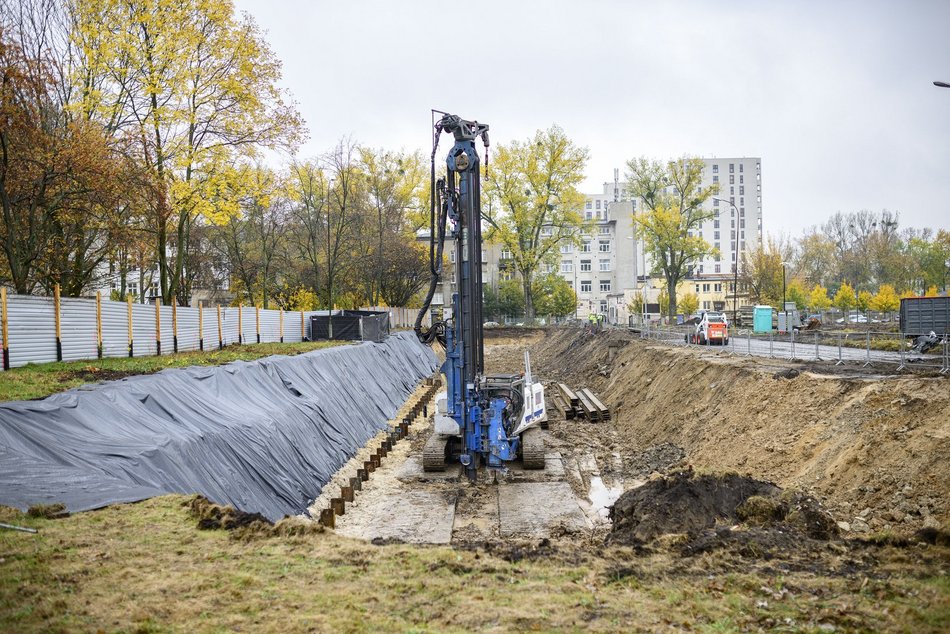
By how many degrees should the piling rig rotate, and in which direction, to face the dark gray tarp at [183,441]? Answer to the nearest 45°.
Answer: approximately 45° to its right

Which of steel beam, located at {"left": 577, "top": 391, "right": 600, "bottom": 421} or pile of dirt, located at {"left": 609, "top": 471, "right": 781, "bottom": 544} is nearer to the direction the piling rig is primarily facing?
the pile of dirt

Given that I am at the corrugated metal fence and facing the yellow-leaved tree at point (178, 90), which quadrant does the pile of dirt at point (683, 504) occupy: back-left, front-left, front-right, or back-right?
back-right

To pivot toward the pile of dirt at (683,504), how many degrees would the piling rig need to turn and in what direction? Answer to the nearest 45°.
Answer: approximately 45° to its left

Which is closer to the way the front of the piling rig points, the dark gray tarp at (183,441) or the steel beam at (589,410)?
the dark gray tarp

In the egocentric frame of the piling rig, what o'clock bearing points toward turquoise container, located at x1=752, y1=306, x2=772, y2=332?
The turquoise container is roughly at 7 o'clock from the piling rig.

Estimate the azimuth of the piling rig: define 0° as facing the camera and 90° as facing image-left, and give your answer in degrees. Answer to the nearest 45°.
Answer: approximately 0°
